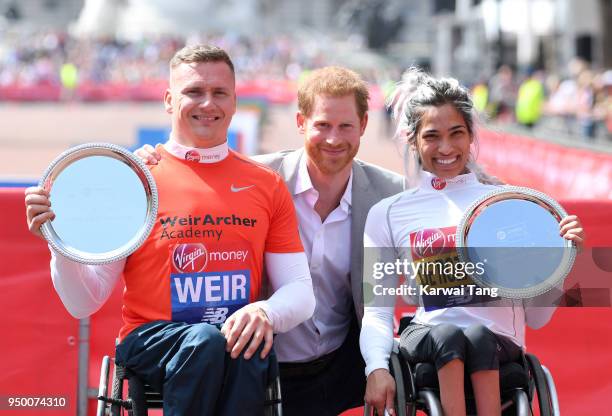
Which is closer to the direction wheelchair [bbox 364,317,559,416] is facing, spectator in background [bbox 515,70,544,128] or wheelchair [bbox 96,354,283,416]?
the wheelchair

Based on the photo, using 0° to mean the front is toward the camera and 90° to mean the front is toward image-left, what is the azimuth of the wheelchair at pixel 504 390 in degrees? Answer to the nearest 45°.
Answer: approximately 0°

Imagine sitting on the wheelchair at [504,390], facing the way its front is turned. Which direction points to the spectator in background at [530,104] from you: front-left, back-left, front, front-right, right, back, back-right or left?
back

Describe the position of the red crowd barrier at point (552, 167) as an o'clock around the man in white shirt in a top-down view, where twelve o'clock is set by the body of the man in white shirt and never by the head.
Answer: The red crowd barrier is roughly at 7 o'clock from the man in white shirt.

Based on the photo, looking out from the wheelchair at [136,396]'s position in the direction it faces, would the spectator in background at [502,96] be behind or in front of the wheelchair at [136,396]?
behind

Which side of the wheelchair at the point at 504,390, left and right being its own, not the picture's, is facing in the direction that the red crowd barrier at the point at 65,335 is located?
right

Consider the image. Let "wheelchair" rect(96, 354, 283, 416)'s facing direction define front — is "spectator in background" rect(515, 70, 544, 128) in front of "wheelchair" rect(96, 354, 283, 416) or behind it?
behind

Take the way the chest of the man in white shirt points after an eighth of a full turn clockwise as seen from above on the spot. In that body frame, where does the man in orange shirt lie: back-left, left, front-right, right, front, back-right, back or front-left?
front
